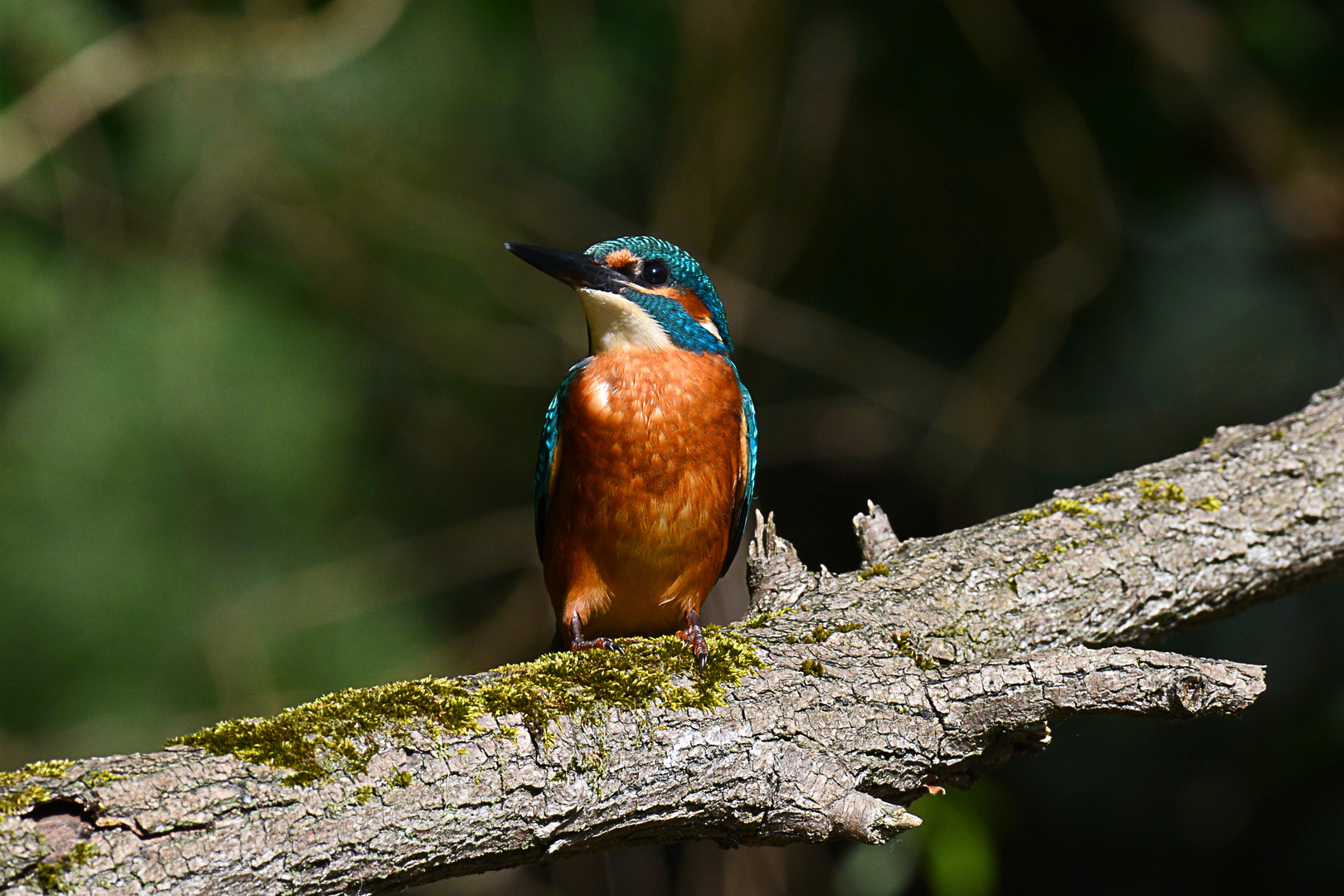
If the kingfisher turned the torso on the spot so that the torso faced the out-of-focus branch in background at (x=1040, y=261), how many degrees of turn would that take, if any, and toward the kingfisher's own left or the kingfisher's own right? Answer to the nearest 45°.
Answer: approximately 135° to the kingfisher's own left

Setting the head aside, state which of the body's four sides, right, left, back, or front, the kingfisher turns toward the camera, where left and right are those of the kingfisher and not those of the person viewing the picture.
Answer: front
